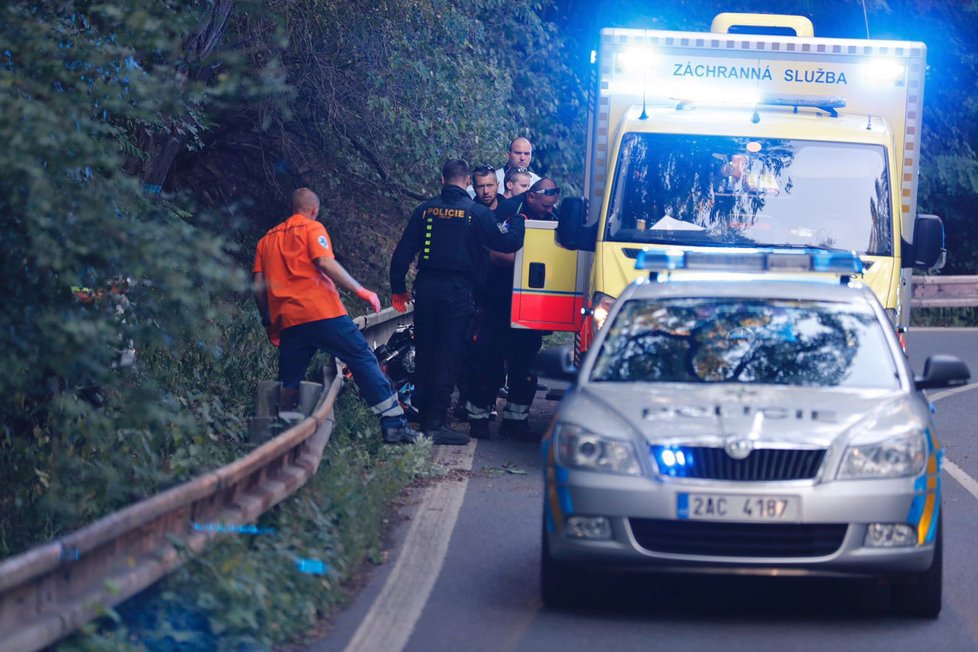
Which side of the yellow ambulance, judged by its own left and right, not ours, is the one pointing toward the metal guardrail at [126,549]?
front

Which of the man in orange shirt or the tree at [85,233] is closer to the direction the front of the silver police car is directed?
the tree

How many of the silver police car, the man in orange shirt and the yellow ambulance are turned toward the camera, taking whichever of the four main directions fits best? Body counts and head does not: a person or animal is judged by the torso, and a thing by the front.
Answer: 2

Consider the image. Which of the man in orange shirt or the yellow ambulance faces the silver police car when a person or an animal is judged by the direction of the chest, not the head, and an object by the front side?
the yellow ambulance

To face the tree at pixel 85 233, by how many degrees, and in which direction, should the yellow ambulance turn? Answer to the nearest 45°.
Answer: approximately 45° to its right

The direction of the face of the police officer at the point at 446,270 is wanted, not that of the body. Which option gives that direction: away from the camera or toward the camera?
away from the camera

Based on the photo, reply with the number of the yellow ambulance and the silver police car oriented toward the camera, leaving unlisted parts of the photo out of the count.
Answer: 2
